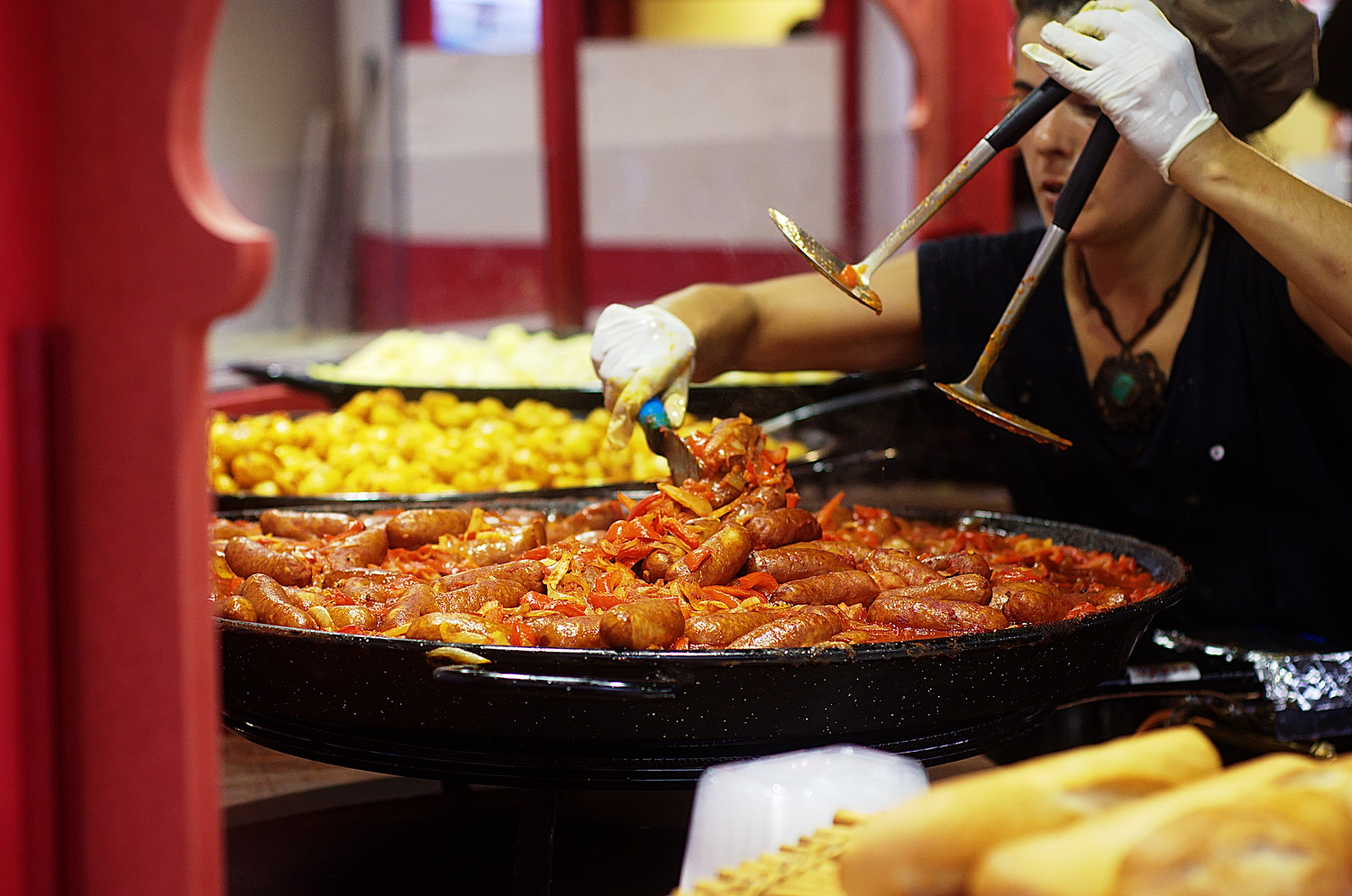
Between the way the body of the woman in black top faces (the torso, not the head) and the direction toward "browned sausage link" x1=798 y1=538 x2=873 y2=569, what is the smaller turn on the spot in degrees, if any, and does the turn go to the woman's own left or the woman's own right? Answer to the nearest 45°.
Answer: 0° — they already face it

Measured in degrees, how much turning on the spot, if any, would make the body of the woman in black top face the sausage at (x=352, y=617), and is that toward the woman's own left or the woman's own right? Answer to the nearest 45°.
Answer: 0° — they already face it

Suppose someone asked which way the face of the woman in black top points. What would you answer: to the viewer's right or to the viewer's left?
to the viewer's left

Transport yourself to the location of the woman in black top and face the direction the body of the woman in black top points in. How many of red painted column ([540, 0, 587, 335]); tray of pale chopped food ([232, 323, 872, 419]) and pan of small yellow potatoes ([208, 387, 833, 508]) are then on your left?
0

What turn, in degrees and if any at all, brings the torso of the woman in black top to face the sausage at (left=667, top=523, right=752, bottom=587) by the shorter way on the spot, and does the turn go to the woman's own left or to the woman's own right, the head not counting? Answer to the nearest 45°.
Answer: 0° — they already face it

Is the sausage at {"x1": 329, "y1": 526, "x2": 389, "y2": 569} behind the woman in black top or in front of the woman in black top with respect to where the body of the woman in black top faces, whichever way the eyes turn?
in front

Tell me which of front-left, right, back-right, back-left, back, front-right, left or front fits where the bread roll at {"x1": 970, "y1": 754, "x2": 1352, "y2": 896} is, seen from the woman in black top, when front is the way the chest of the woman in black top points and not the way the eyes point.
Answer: front-left

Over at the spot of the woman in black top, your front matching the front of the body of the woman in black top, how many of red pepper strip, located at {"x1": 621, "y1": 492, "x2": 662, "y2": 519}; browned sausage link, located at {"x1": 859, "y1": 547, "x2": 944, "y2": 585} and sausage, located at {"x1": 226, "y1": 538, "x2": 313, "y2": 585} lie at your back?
0

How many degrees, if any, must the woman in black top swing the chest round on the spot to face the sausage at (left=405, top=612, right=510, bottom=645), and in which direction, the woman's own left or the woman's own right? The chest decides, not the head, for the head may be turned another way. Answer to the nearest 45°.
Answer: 0° — they already face it

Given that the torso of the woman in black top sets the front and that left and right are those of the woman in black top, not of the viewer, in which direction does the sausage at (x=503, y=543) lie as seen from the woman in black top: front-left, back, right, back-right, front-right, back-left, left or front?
front

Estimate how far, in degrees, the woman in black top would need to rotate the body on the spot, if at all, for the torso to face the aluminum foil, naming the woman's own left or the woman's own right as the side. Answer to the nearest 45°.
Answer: approximately 45° to the woman's own left

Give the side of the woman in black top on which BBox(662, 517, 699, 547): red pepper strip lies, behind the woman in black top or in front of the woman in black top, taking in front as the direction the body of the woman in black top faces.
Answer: in front

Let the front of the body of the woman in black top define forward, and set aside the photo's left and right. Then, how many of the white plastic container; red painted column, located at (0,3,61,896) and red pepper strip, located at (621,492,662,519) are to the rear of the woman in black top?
0

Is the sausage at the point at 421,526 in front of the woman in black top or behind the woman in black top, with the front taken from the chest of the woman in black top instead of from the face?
in front
